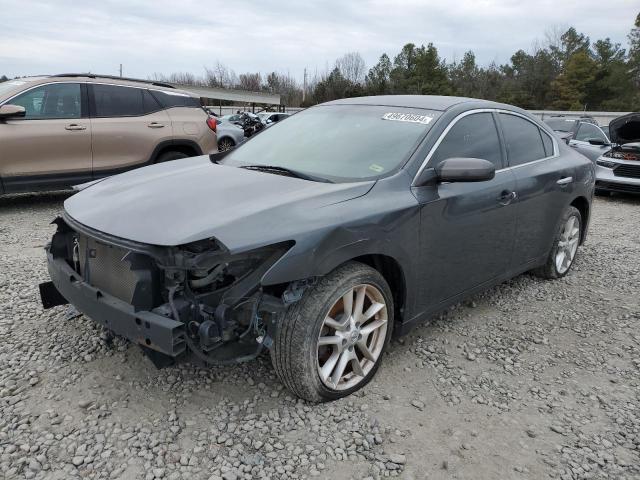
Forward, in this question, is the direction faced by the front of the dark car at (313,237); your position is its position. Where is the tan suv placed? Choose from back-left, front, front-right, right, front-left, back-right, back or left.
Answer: right

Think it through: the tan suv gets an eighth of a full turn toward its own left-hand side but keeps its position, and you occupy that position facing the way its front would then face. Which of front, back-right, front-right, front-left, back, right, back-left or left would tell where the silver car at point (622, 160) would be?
back-left

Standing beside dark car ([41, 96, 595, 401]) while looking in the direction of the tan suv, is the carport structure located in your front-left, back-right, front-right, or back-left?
front-right

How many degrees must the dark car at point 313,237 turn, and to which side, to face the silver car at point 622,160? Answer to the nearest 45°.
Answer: approximately 180°

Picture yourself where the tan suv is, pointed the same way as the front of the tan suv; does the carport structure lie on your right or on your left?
on your right

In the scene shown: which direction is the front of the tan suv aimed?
to the viewer's left

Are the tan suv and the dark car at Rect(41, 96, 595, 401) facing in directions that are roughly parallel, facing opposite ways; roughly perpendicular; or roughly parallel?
roughly parallel

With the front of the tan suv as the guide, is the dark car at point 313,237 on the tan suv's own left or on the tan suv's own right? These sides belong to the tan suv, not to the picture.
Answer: on the tan suv's own left

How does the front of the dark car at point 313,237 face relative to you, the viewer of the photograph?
facing the viewer and to the left of the viewer

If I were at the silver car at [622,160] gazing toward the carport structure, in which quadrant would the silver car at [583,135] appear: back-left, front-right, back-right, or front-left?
front-right

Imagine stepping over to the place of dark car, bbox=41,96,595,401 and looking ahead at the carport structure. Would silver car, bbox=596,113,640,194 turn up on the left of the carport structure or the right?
right

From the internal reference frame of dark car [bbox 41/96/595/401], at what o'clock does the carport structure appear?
The carport structure is roughly at 4 o'clock from the dark car.

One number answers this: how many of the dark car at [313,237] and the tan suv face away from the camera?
0

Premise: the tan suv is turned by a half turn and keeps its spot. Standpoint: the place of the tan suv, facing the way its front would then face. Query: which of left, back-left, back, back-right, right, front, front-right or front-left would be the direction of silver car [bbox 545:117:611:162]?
front
